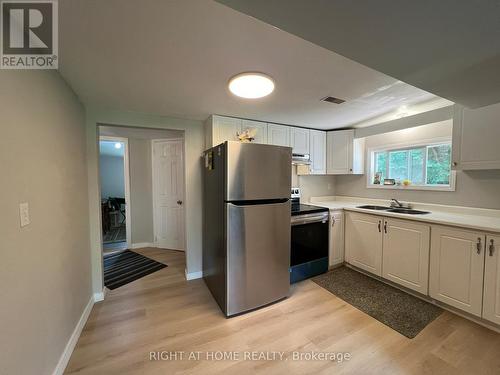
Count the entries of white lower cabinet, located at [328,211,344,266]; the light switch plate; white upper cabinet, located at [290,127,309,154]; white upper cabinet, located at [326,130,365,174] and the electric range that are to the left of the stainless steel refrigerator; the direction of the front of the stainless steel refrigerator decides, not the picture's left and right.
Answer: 4

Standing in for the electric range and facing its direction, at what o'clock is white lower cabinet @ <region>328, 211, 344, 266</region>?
The white lower cabinet is roughly at 9 o'clock from the electric range.

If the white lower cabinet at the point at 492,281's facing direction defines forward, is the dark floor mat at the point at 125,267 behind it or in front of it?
in front

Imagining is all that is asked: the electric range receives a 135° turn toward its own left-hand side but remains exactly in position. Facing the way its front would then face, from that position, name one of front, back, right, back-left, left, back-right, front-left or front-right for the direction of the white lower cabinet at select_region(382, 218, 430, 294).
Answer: right

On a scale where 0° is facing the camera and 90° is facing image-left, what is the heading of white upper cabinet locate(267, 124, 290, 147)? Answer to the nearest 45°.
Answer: approximately 315°

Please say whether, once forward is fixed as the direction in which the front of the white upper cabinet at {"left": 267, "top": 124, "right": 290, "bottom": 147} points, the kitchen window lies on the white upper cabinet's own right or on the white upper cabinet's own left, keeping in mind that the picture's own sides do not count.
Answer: on the white upper cabinet's own left

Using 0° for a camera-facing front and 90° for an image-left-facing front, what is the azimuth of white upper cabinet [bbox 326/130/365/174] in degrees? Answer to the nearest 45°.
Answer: approximately 45°

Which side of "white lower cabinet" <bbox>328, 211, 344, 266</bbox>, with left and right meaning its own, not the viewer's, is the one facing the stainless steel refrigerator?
right
